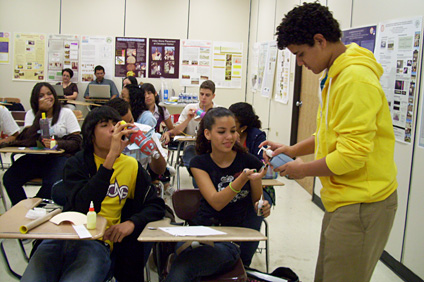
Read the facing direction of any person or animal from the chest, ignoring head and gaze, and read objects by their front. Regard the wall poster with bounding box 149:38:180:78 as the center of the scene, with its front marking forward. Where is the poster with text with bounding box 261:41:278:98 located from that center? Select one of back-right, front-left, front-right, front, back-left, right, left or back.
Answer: front-left

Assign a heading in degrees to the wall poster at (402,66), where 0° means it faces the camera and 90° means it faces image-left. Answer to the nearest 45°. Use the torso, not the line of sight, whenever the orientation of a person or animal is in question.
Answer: approximately 45°

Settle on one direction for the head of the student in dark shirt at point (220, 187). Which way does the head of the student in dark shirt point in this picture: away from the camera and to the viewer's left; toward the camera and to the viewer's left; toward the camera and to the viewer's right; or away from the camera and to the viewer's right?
toward the camera and to the viewer's right

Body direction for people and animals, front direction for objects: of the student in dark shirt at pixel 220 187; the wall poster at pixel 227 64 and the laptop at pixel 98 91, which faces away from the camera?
the laptop

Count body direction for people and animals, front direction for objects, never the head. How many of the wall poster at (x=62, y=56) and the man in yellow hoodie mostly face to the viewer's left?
1

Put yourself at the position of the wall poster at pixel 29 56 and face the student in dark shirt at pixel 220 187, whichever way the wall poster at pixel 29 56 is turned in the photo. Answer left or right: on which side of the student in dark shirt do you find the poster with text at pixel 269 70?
left

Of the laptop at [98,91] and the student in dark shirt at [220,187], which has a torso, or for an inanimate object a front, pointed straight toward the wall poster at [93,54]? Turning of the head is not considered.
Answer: the laptop

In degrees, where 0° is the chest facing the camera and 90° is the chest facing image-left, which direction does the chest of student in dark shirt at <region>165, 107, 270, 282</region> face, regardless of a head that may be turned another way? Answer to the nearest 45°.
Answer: approximately 315°

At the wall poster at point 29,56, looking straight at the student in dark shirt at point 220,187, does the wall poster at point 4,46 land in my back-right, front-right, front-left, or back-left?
back-right

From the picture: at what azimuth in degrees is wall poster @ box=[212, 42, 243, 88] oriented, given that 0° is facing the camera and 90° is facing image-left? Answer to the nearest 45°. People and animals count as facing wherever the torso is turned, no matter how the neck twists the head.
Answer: approximately 0°

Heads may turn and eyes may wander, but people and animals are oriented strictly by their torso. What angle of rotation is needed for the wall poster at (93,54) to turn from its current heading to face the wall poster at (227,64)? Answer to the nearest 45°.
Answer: approximately 90° to its left

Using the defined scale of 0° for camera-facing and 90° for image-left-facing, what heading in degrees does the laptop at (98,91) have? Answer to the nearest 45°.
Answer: approximately 180°
